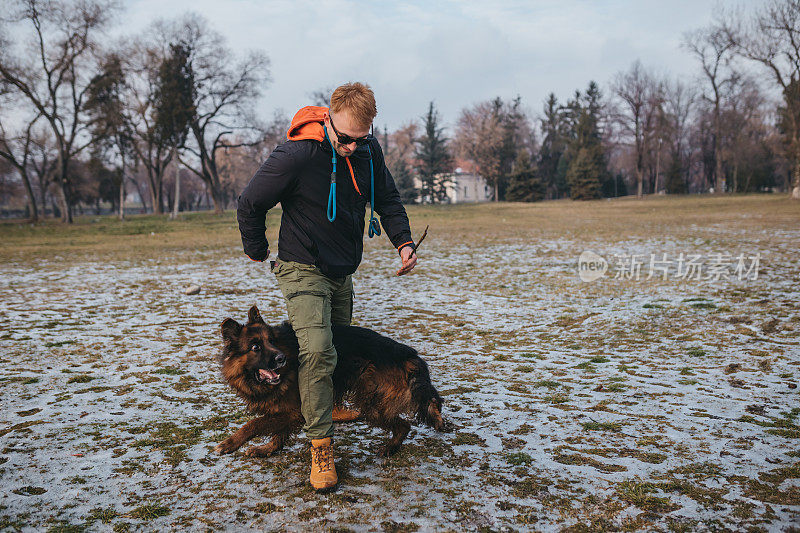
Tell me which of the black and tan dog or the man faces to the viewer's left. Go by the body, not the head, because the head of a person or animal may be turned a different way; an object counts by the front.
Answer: the black and tan dog

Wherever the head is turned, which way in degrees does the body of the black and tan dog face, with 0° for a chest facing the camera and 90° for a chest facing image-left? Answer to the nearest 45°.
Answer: approximately 90°

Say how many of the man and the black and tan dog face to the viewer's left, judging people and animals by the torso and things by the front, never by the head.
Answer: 1
